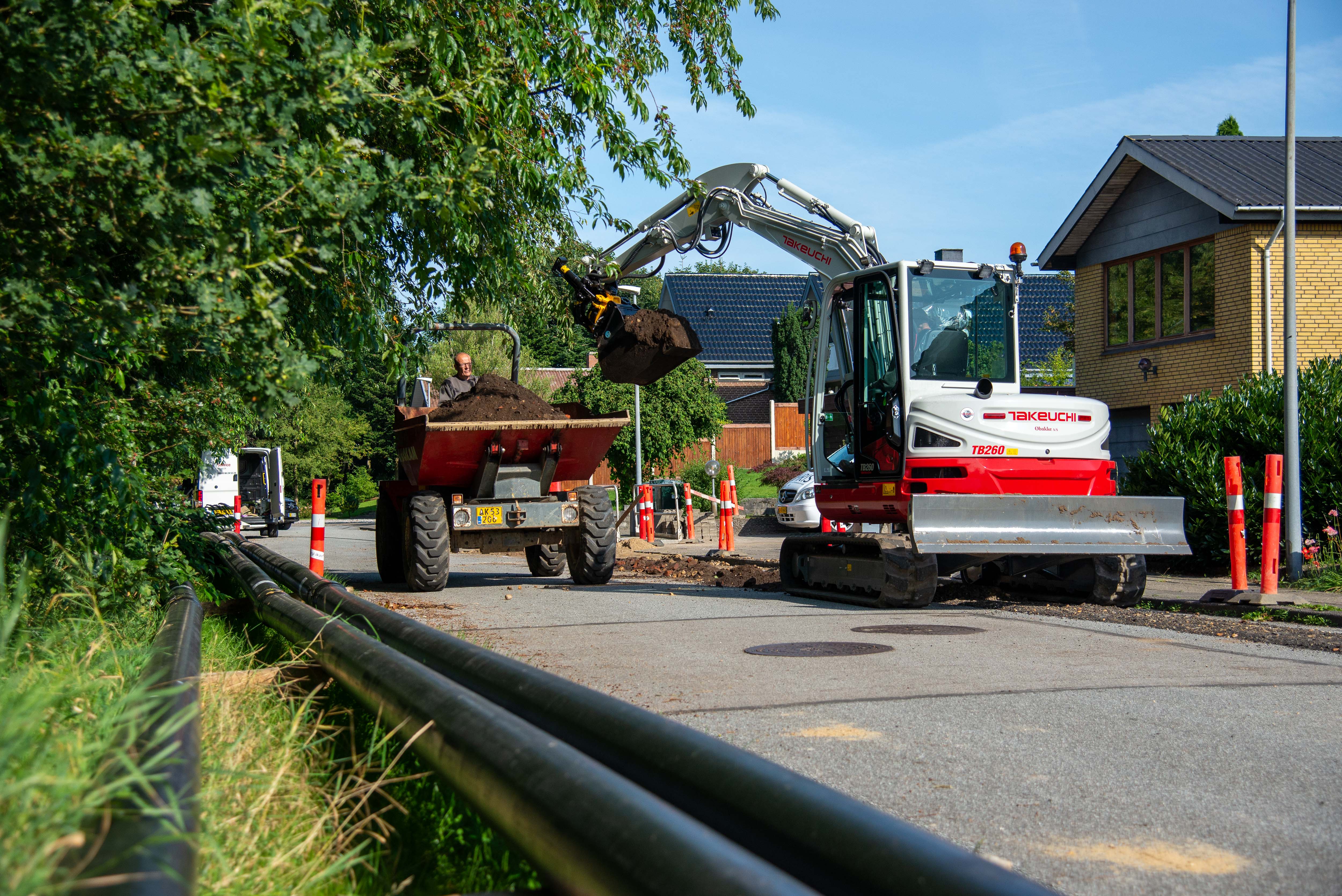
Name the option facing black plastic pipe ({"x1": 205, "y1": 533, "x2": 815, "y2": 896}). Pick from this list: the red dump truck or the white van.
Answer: the red dump truck

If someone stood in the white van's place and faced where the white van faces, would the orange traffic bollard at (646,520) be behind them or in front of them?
behind

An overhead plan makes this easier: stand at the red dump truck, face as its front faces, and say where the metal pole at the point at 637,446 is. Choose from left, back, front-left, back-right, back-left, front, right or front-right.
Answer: back

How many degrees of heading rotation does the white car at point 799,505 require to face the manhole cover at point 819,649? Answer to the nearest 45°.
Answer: approximately 45° to its left

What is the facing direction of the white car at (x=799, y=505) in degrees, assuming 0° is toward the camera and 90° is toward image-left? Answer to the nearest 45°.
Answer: approximately 45°

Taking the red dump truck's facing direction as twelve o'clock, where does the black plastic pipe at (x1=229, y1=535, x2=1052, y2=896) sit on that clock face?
The black plastic pipe is roughly at 12 o'clock from the red dump truck.

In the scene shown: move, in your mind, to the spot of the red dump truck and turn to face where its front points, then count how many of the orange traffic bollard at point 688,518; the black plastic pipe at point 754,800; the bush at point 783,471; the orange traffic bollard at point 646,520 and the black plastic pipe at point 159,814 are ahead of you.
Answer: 2

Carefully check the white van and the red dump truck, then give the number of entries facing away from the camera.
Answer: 1

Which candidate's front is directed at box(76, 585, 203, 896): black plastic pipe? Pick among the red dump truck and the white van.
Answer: the red dump truck

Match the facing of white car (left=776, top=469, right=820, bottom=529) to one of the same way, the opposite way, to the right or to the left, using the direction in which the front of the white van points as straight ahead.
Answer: to the left

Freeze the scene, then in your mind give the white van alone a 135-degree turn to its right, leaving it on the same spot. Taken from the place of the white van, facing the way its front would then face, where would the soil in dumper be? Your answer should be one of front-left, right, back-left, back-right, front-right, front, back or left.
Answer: front-right

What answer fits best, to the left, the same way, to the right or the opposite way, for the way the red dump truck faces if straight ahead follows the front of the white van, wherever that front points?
the opposite way

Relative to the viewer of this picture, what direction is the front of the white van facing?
facing away from the viewer
